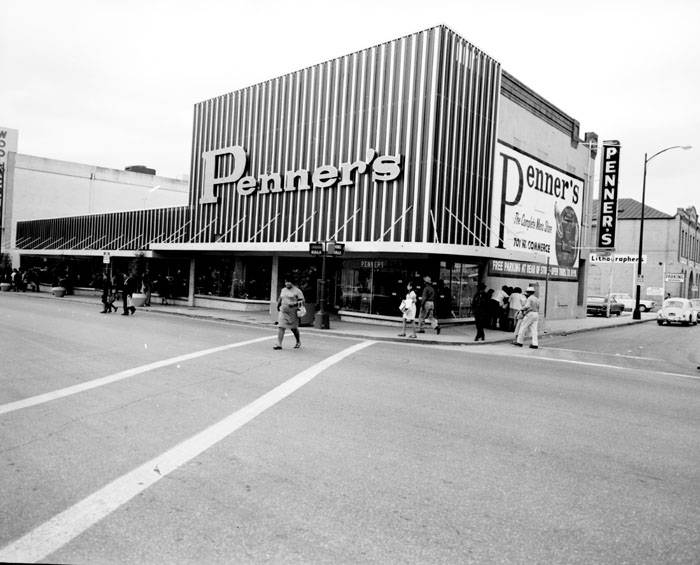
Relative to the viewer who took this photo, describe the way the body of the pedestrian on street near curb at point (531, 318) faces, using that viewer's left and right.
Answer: facing to the left of the viewer

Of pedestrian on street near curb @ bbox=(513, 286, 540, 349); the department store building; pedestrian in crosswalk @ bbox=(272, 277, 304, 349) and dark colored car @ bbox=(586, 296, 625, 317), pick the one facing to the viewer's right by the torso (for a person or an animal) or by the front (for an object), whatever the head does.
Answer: the dark colored car

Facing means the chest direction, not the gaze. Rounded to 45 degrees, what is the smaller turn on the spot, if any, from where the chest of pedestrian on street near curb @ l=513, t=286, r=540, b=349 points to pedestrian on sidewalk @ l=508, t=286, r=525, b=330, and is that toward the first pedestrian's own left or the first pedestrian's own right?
approximately 90° to the first pedestrian's own right

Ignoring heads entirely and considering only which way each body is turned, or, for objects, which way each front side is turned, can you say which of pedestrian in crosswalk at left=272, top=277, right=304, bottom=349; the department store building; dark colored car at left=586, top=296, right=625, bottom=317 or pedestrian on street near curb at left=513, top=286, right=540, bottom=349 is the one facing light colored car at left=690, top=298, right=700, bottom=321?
dark colored car at left=586, top=296, right=625, bottom=317

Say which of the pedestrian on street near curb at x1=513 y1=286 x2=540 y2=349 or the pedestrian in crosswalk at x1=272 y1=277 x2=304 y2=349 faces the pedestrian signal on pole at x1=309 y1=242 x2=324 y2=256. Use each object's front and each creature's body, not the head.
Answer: the pedestrian on street near curb at x1=513 y1=286 x2=540 y2=349

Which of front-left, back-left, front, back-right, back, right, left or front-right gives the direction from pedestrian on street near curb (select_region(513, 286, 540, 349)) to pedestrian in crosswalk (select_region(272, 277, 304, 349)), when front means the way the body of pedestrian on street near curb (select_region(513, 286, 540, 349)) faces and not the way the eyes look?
front-left

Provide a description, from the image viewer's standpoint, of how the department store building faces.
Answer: facing the viewer and to the left of the viewer

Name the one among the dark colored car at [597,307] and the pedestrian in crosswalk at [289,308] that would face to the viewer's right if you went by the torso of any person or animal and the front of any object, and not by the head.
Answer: the dark colored car

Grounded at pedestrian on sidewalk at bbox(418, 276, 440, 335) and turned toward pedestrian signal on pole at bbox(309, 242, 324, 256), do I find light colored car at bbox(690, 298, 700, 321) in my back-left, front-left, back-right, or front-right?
back-right
